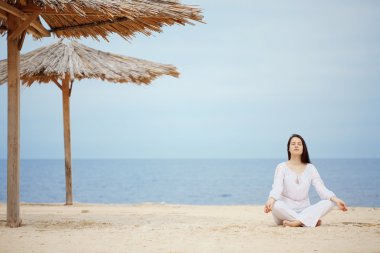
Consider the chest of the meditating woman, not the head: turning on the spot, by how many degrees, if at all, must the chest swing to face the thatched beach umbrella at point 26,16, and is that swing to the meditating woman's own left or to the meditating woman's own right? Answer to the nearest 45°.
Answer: approximately 90° to the meditating woman's own right

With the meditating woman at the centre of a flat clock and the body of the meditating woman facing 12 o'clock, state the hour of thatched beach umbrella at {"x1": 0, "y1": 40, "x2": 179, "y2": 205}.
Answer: The thatched beach umbrella is roughly at 4 o'clock from the meditating woman.

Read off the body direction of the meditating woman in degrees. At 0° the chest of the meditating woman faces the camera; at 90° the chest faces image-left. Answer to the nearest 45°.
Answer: approximately 0°
